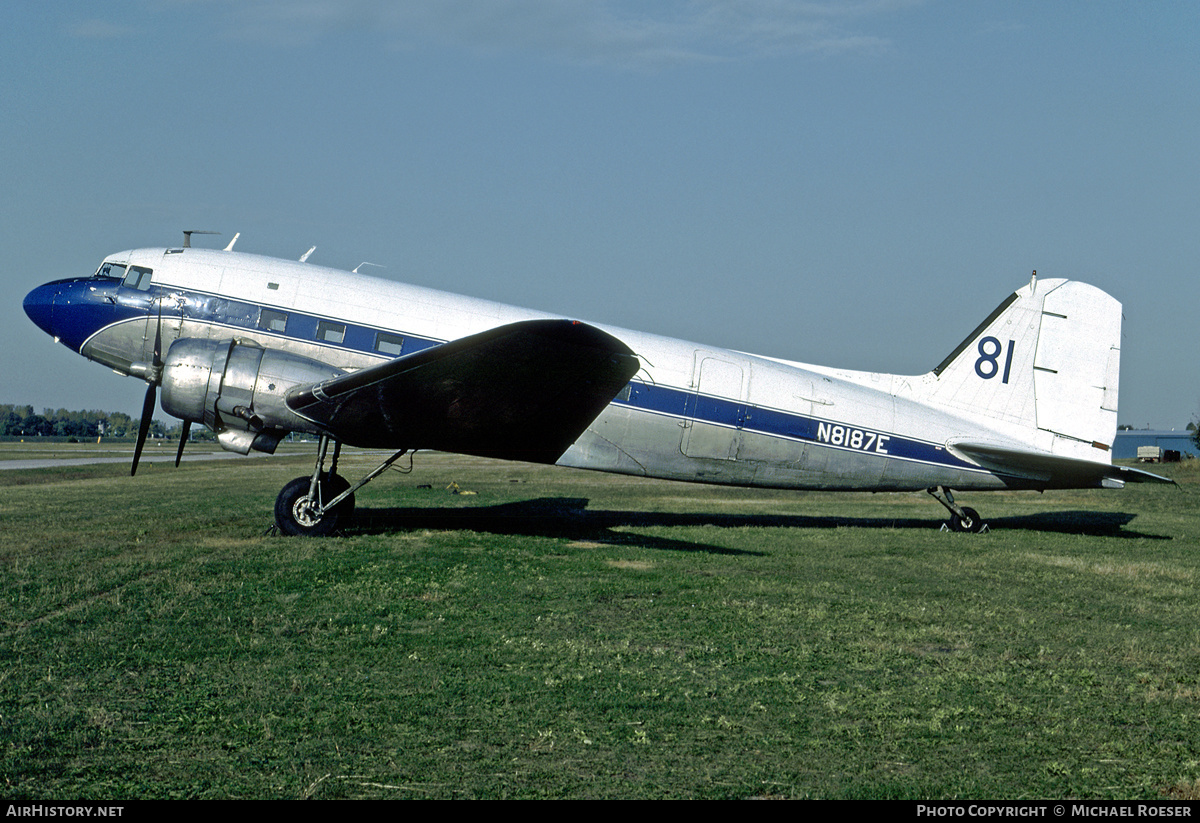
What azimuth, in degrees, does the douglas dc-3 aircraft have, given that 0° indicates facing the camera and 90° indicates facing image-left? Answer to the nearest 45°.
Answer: approximately 90°
